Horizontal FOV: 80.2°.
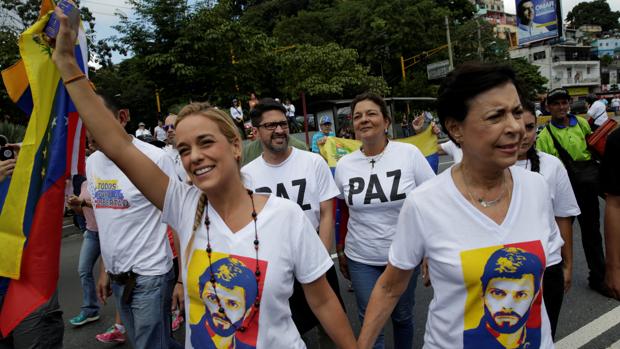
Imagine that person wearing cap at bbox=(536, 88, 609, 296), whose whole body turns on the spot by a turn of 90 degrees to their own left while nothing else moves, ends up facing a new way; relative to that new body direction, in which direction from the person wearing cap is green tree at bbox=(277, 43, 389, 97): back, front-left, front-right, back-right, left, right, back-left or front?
back-left

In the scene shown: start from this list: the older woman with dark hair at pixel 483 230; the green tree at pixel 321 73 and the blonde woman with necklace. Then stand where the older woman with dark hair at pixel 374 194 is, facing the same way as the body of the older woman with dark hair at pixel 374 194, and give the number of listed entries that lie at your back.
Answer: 1

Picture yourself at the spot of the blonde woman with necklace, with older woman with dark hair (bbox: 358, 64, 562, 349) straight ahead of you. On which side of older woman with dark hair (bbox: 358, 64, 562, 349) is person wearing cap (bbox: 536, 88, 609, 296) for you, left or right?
left

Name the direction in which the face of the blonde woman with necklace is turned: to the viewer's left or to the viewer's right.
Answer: to the viewer's left

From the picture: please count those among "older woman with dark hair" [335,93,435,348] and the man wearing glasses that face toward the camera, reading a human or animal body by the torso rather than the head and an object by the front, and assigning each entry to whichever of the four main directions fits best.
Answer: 2

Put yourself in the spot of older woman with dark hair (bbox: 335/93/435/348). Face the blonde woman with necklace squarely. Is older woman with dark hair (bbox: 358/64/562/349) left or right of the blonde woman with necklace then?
left

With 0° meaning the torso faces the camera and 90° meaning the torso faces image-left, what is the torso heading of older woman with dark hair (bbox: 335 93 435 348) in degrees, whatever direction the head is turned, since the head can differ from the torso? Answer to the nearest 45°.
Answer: approximately 0°

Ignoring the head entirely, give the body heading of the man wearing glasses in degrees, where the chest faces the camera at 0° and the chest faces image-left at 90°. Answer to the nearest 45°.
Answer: approximately 0°

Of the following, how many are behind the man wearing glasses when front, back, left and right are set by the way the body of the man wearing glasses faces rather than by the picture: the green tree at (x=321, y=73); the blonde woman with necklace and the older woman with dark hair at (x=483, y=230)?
1

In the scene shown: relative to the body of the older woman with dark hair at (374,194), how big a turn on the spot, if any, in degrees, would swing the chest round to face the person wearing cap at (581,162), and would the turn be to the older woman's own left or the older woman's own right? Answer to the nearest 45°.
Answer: approximately 135° to the older woman's own left
